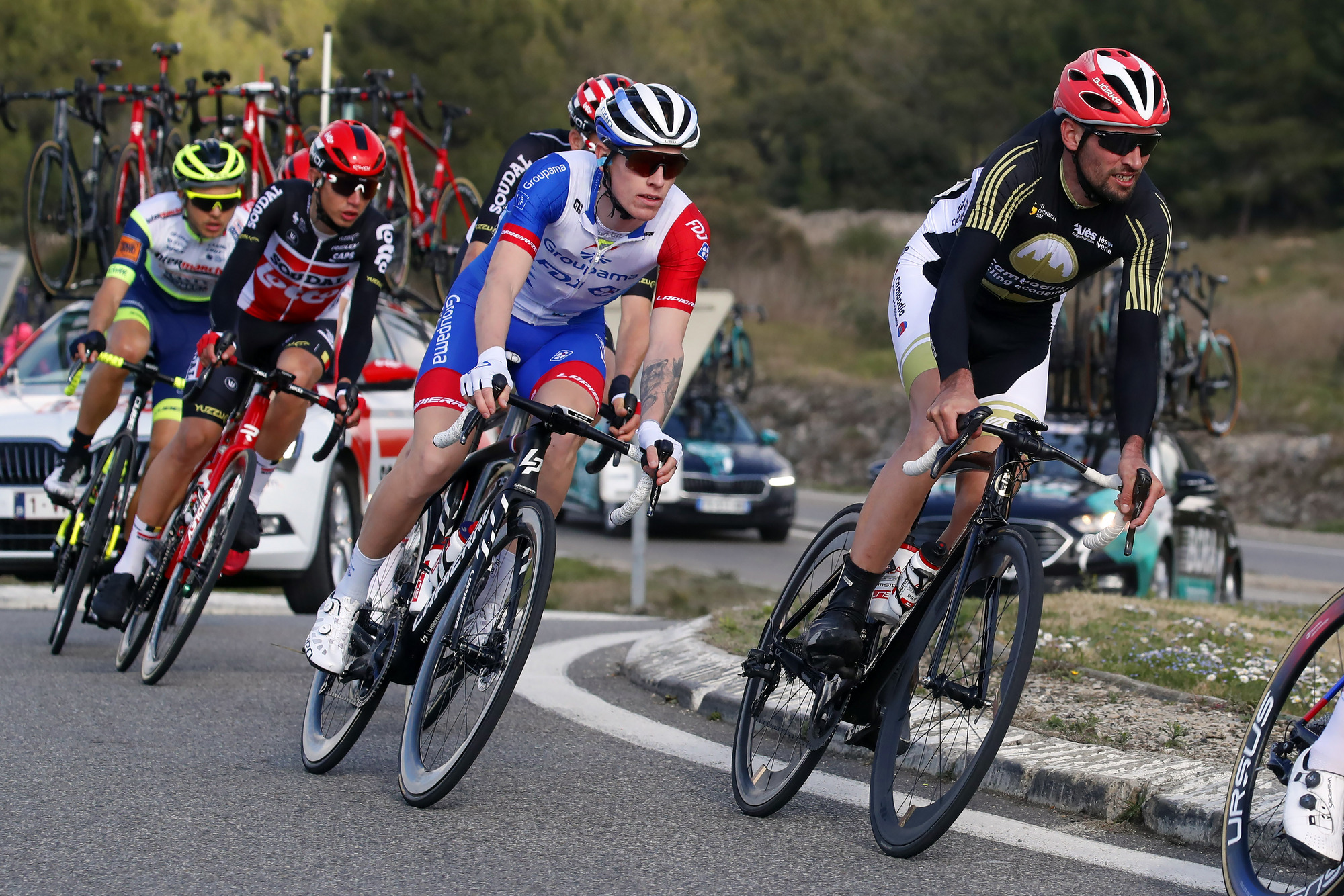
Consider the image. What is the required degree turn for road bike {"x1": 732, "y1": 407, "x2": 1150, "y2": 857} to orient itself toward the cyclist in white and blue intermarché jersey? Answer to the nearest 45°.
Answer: approximately 180°

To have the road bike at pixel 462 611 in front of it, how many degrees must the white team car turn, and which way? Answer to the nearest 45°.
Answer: approximately 45° to its left

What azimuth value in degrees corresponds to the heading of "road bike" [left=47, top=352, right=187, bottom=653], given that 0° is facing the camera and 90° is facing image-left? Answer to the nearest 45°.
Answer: approximately 0°

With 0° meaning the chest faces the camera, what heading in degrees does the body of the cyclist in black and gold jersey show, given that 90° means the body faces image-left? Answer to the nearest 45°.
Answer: approximately 315°

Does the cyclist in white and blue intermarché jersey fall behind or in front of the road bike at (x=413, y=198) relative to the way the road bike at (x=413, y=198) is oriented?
in front

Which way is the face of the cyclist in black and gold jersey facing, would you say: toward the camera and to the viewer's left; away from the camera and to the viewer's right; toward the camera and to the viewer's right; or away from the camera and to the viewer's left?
toward the camera and to the viewer's right

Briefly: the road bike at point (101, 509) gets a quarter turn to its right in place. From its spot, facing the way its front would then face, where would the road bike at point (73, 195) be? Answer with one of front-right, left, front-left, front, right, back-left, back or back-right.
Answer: right

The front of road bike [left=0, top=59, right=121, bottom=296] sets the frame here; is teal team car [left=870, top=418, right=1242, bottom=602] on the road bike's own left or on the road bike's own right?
on the road bike's own left

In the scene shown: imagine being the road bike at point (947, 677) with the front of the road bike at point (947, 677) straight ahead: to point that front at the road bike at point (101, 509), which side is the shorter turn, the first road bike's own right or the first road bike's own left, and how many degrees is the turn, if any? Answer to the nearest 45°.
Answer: approximately 180°

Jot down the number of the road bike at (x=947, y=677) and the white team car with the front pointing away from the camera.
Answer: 0

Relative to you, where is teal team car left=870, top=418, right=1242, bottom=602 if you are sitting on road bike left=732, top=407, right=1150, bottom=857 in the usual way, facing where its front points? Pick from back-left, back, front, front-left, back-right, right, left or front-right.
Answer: back-left

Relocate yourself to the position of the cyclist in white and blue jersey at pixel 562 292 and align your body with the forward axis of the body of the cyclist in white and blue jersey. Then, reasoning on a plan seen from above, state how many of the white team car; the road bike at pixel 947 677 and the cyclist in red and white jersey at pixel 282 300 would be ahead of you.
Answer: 1

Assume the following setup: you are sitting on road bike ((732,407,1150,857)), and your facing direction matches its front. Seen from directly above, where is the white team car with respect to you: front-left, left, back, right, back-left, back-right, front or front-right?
back
